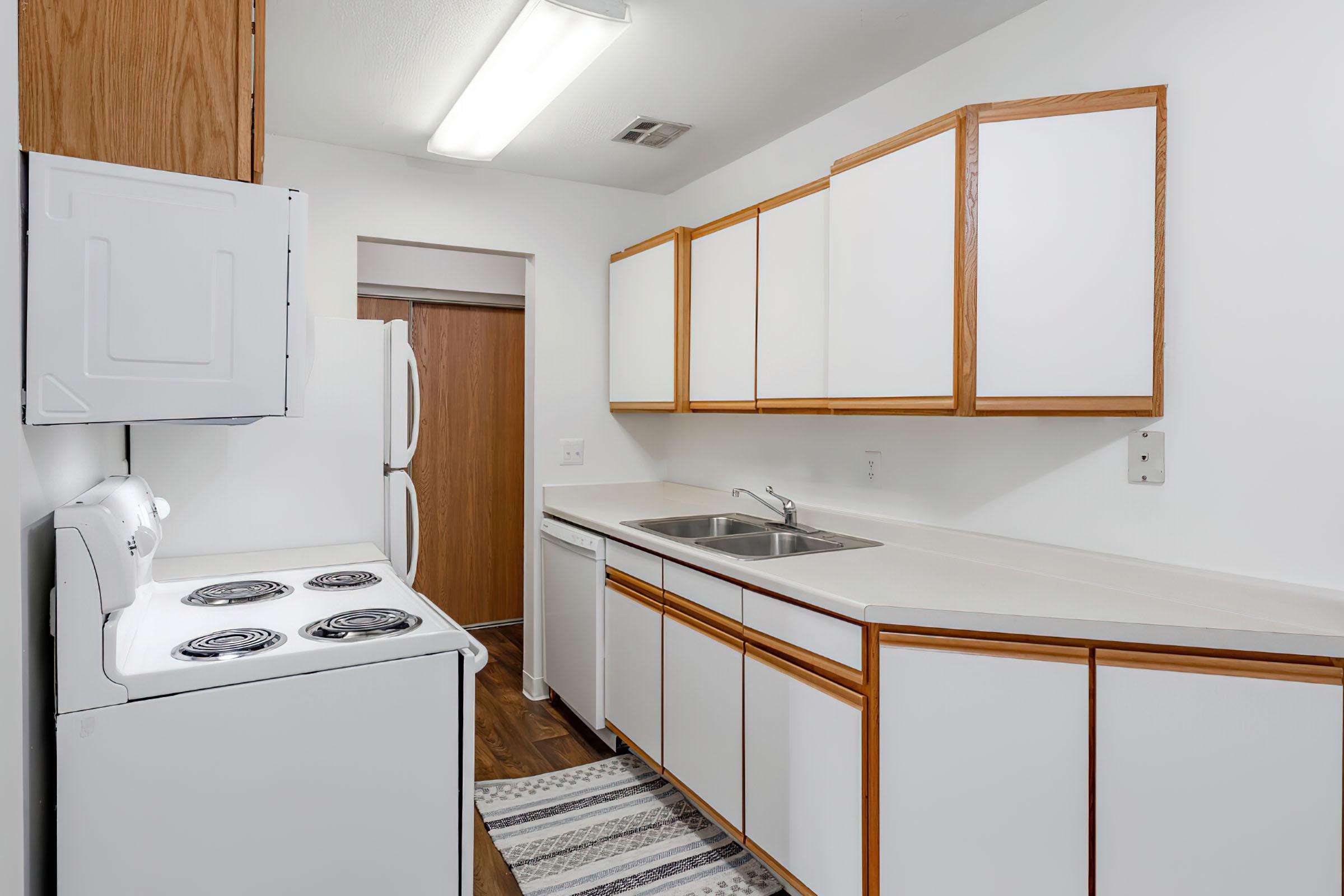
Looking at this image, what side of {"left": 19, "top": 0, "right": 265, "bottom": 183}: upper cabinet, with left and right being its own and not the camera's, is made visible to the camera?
right

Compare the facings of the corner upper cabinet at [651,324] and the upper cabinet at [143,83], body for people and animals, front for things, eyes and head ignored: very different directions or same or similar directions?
very different directions

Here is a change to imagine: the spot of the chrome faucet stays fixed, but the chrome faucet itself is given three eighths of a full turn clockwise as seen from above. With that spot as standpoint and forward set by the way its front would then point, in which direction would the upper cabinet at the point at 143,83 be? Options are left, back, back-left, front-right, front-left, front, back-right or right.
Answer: back-left

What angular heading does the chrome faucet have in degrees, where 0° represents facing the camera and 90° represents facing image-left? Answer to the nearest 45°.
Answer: approximately 45°

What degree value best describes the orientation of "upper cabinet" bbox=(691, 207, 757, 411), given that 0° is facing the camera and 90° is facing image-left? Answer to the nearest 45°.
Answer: approximately 45°

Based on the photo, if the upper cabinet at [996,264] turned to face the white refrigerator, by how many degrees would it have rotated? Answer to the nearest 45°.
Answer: approximately 45° to its right
